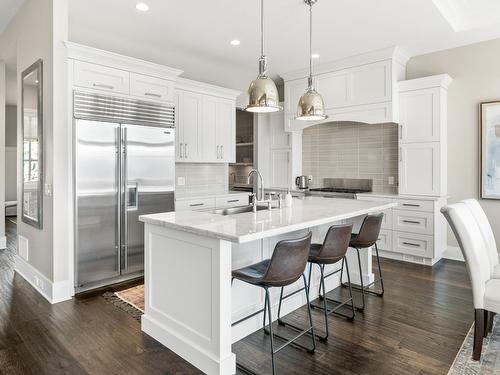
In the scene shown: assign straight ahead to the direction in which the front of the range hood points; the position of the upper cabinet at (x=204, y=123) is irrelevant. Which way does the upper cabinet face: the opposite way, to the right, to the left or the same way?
to the left

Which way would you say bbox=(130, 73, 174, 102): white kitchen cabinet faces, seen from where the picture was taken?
facing the viewer and to the right of the viewer

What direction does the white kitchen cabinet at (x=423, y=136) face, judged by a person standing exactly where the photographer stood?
facing the viewer and to the left of the viewer

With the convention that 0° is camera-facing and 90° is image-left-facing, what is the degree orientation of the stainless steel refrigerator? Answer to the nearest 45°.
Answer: approximately 315°

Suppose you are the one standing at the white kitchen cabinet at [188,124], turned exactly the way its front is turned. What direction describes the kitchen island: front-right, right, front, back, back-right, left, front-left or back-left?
front-right

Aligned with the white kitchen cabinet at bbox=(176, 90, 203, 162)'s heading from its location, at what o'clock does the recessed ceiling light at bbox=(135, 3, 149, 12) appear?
The recessed ceiling light is roughly at 2 o'clock from the white kitchen cabinet.

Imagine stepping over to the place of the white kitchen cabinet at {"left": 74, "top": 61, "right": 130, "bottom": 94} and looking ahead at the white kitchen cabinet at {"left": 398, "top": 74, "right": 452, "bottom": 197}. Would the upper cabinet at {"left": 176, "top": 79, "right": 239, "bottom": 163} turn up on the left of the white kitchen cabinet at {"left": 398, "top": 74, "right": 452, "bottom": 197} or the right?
left

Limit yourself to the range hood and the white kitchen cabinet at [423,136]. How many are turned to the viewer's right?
0

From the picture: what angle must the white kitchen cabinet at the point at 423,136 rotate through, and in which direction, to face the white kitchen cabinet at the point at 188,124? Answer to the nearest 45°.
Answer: approximately 45° to its right

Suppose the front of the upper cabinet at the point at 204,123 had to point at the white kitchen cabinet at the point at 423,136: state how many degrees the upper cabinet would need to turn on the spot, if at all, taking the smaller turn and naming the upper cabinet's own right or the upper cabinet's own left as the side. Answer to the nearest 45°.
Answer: approximately 45° to the upper cabinet's own left

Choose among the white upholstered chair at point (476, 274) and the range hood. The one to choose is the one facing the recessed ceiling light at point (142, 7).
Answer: the range hood

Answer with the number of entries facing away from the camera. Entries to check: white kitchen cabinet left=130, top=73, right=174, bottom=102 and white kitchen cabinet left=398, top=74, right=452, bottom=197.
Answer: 0

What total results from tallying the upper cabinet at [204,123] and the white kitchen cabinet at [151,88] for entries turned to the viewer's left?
0
